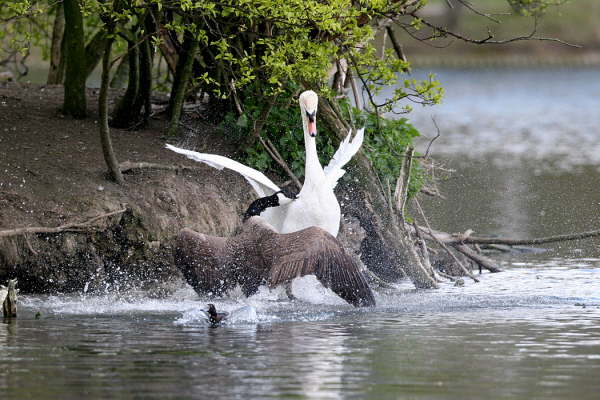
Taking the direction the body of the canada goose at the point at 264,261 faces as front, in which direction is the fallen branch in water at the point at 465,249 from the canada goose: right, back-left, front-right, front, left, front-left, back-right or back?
front-right

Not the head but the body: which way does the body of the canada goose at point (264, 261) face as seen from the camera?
away from the camera

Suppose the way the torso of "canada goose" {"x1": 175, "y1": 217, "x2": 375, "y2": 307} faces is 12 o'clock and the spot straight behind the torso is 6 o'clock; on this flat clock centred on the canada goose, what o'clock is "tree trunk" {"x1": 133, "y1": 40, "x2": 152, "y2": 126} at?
The tree trunk is roughly at 11 o'clock from the canada goose.

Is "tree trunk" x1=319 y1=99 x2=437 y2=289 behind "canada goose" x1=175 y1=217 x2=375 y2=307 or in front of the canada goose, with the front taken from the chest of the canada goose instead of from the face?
in front

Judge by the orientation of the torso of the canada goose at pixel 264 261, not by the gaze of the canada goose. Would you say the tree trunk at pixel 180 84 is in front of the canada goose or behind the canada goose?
in front

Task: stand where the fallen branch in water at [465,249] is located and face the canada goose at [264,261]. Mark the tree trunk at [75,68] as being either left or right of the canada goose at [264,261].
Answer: right
